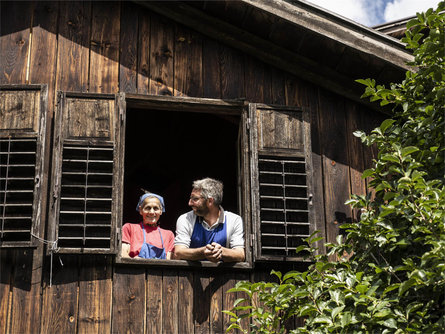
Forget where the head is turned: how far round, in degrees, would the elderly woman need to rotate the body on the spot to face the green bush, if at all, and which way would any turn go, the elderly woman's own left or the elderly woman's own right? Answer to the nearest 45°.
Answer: approximately 45° to the elderly woman's own left

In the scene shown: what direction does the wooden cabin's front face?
toward the camera

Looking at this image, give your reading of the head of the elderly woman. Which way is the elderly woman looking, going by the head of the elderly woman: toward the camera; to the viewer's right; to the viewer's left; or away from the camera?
toward the camera

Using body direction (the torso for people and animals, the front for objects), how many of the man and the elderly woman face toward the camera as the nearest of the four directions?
2

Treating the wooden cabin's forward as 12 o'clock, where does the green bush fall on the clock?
The green bush is roughly at 10 o'clock from the wooden cabin.

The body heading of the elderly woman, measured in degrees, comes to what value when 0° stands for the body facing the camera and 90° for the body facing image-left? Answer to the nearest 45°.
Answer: approximately 0°

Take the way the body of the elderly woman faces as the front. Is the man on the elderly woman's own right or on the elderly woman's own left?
on the elderly woman's own left

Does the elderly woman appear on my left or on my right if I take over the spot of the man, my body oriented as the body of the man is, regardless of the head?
on my right

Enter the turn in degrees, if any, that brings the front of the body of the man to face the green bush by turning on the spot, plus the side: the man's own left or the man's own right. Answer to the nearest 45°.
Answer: approximately 45° to the man's own left

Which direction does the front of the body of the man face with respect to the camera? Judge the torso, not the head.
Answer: toward the camera

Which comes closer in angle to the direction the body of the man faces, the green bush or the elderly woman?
the green bush
